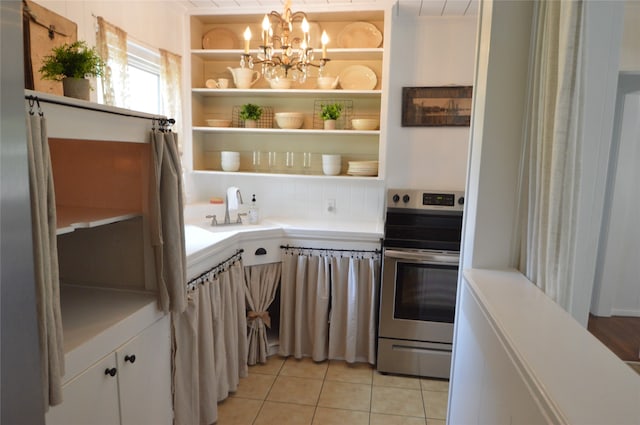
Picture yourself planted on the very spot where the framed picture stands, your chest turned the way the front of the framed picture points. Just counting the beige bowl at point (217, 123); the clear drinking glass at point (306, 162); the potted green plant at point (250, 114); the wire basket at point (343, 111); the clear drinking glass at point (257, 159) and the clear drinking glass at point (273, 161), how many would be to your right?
6

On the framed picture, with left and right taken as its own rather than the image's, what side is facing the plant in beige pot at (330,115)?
right

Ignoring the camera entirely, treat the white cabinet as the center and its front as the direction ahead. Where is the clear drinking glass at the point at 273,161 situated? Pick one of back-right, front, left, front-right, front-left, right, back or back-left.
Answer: left

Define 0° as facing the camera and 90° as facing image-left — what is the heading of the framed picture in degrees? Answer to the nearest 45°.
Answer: approximately 0°

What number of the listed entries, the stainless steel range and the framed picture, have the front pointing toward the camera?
2

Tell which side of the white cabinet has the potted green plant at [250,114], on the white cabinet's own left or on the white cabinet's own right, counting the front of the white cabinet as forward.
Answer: on the white cabinet's own left

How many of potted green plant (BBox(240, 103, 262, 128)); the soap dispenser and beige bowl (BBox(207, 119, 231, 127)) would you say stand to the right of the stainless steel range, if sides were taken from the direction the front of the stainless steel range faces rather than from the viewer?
3

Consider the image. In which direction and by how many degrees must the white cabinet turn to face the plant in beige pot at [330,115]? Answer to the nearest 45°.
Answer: approximately 90° to its left

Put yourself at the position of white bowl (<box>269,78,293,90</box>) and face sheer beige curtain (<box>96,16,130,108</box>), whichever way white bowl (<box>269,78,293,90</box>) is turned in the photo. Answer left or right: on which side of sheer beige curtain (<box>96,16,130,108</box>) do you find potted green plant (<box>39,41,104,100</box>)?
left

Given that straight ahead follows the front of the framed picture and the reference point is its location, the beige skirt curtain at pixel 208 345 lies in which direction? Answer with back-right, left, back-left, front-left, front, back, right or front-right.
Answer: front-right

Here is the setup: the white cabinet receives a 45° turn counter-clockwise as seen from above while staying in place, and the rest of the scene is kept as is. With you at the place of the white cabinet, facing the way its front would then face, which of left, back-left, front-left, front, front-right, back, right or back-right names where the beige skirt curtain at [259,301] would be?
front-left

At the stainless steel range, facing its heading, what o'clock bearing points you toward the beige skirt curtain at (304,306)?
The beige skirt curtain is roughly at 3 o'clock from the stainless steel range.

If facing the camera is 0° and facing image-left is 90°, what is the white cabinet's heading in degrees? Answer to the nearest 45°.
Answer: approximately 315°

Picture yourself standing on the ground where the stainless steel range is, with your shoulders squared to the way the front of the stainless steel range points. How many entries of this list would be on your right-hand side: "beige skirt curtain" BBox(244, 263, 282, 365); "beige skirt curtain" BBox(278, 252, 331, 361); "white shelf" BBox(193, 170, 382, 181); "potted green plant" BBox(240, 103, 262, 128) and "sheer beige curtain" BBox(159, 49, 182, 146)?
5

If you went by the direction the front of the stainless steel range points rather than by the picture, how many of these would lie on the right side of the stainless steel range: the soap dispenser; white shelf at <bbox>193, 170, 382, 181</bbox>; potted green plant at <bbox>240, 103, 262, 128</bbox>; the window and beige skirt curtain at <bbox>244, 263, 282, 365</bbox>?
5

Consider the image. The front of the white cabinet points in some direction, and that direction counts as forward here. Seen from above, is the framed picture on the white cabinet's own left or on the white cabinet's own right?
on the white cabinet's own left
